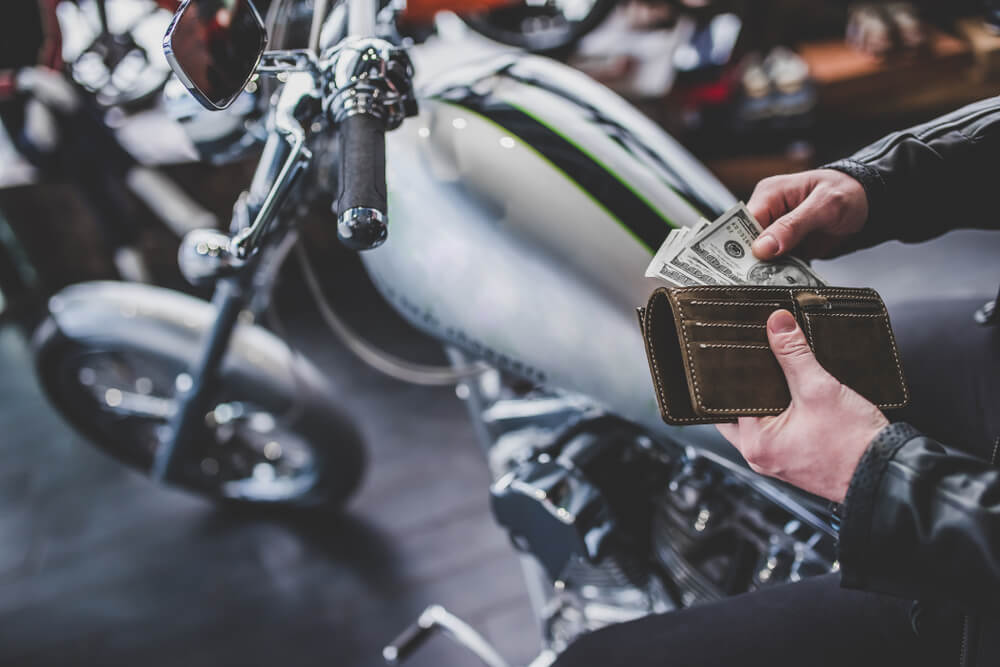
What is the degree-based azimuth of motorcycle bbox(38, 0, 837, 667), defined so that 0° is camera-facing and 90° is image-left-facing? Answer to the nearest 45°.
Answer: approximately 135°
